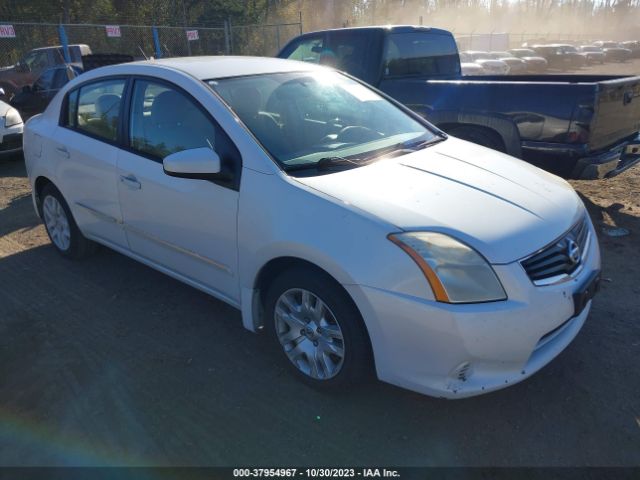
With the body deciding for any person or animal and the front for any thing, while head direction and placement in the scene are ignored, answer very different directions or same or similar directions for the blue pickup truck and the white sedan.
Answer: very different directions

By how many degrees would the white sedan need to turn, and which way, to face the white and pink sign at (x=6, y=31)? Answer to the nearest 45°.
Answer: approximately 180°

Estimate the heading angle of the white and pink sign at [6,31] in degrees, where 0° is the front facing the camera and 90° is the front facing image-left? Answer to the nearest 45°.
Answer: approximately 0°

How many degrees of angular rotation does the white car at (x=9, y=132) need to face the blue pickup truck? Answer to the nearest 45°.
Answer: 0° — it already faces it

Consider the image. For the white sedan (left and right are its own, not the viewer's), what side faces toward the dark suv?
back

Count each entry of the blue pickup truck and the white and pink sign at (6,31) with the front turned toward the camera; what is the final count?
1
